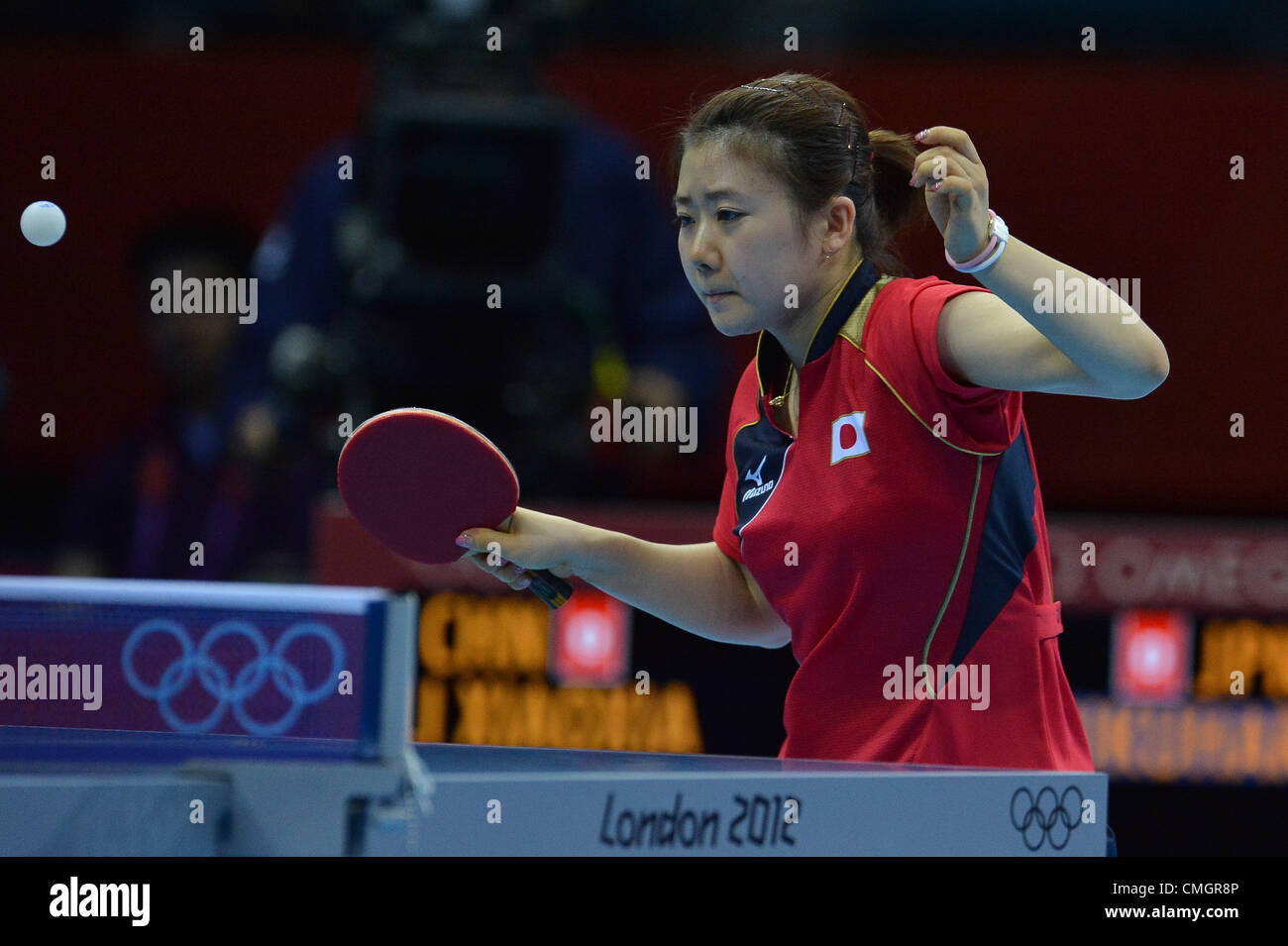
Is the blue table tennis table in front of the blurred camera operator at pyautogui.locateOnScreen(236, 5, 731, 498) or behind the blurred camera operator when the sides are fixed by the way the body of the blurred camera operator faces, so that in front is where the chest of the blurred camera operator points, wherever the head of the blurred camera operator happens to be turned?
in front

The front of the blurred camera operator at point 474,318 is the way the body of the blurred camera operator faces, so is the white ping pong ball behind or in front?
in front

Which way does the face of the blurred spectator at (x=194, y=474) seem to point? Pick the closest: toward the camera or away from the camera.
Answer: toward the camera

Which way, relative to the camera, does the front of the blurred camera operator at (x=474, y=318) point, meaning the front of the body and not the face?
toward the camera

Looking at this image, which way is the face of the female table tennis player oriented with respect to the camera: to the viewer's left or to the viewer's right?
to the viewer's left

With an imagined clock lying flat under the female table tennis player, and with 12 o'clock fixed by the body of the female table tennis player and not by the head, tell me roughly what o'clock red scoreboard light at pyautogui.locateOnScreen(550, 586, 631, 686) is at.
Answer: The red scoreboard light is roughly at 4 o'clock from the female table tennis player.

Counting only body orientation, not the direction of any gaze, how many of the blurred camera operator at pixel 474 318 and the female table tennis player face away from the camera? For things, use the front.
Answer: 0

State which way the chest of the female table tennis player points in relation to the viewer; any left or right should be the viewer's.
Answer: facing the viewer and to the left of the viewer

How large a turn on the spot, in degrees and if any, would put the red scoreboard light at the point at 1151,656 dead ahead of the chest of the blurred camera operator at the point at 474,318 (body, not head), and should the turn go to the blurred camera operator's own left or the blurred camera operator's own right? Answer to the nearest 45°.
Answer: approximately 90° to the blurred camera operator's own left

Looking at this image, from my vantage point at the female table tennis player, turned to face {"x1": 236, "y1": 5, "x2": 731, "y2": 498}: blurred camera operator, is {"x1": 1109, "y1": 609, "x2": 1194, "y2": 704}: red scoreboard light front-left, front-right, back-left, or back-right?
front-right

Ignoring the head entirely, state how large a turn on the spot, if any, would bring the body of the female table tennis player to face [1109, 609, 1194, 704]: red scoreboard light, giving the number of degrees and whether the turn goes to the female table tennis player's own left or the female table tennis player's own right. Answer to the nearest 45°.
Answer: approximately 135° to the female table tennis player's own right

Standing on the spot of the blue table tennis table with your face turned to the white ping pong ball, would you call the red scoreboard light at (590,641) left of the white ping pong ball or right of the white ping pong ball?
right

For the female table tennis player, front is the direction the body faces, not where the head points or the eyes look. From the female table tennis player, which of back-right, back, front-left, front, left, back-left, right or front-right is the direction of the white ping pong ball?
front-right
